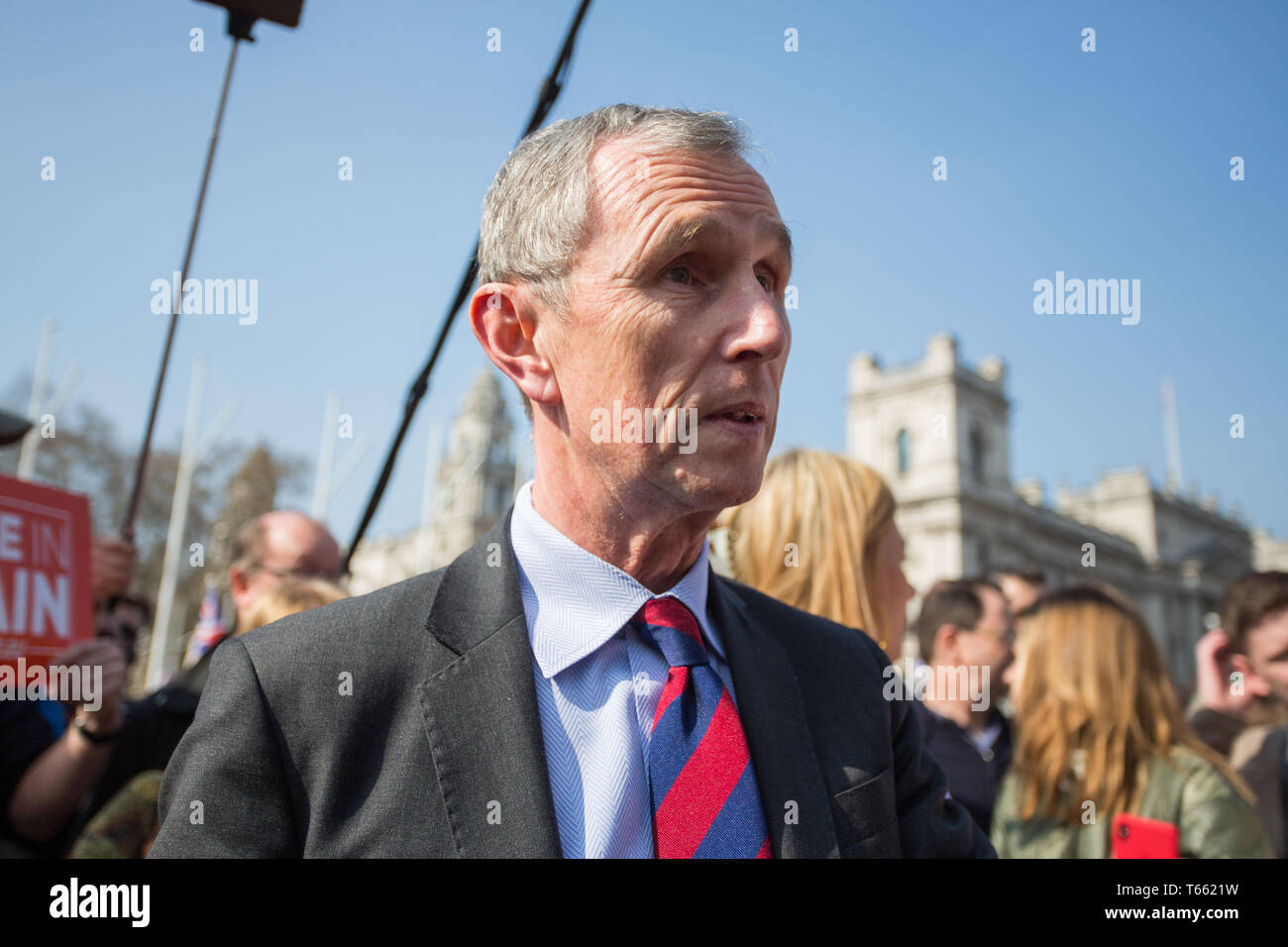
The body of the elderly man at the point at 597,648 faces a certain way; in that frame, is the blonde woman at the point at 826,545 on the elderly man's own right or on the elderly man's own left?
on the elderly man's own left

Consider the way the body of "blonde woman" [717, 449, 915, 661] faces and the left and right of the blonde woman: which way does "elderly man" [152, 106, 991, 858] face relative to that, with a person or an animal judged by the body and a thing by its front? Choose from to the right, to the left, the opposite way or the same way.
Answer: to the right

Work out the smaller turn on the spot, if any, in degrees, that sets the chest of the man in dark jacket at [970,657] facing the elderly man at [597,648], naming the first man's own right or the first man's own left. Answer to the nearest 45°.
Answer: approximately 45° to the first man's own right

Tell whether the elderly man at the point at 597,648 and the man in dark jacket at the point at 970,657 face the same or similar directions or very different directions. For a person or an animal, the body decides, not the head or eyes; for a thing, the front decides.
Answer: same or similar directions

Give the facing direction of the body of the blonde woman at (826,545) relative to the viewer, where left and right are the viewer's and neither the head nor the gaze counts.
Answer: facing away from the viewer and to the right of the viewer

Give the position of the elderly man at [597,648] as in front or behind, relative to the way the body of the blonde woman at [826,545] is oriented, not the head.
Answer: behind

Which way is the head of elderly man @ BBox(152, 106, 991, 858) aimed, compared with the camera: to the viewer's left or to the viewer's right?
to the viewer's right

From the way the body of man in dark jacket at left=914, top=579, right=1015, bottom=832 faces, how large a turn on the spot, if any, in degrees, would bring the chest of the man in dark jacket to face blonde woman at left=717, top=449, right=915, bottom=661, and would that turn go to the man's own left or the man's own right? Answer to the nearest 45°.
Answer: approximately 45° to the man's own right

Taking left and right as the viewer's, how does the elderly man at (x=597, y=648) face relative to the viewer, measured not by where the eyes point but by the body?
facing the viewer and to the right of the viewer

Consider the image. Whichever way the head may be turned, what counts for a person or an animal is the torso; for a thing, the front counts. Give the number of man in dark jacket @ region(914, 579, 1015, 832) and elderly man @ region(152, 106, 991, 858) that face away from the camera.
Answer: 0

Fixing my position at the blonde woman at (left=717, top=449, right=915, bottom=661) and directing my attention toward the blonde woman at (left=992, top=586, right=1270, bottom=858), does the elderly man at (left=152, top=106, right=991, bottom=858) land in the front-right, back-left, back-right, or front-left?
back-right
